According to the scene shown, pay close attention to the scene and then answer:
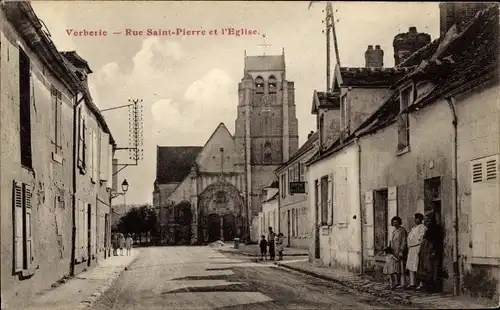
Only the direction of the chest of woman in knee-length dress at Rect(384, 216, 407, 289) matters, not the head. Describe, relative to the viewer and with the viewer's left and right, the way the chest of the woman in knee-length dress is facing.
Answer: facing the viewer and to the left of the viewer

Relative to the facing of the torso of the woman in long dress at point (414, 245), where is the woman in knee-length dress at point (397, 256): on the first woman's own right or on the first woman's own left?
on the first woman's own right

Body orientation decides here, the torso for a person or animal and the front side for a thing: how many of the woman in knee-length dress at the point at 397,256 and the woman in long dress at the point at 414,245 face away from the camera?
0

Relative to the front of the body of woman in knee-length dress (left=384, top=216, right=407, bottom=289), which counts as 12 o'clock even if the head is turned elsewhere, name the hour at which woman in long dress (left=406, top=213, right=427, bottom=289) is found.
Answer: woman in long dress (left=406, top=213, right=427, bottom=289) is roughly at 10 o'clock from woman in knee-length dress (left=384, top=216, right=407, bottom=289).

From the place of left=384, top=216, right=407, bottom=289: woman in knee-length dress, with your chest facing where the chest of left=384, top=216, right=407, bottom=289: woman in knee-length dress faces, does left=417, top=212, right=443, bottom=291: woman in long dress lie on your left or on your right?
on your left
